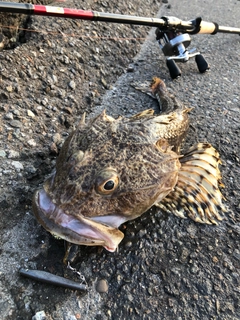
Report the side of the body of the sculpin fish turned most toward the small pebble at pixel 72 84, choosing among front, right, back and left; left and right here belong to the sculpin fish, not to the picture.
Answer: right

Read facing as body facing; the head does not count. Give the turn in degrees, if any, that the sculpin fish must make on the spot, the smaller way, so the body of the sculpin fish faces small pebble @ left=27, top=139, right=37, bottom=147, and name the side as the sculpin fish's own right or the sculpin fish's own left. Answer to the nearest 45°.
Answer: approximately 90° to the sculpin fish's own right

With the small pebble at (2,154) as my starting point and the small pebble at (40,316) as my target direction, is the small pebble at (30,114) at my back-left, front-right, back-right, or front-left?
back-left

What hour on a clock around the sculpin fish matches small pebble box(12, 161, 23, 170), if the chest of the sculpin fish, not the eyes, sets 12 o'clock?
The small pebble is roughly at 2 o'clock from the sculpin fish.

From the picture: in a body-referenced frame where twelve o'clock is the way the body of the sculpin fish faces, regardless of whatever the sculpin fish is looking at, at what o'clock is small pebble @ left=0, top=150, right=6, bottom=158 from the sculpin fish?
The small pebble is roughly at 2 o'clock from the sculpin fish.

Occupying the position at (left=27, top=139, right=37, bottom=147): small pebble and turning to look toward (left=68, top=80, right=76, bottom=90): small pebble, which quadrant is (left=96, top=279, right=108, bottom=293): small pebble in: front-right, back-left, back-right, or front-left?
back-right

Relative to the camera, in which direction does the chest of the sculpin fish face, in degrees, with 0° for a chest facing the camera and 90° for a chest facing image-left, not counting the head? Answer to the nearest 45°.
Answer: approximately 45°
